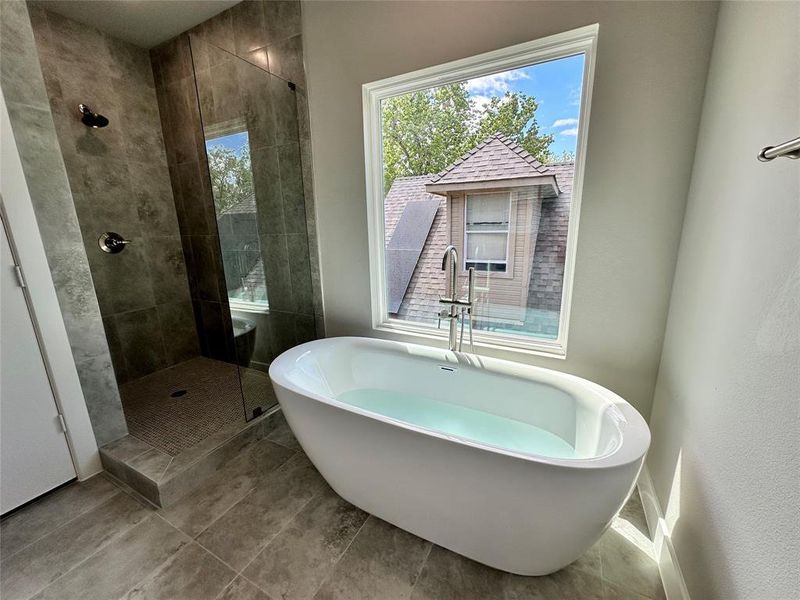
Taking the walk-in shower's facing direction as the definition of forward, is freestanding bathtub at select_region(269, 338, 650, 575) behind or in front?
in front

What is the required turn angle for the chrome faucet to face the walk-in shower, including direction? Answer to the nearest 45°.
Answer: approximately 45° to its right

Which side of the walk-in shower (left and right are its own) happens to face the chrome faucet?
front

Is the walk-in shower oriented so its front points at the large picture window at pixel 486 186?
yes

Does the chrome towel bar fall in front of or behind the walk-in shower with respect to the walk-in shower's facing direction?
in front

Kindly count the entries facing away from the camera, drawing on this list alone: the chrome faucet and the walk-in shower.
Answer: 0

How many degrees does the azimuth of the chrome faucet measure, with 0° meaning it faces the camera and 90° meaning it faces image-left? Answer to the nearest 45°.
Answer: approximately 45°

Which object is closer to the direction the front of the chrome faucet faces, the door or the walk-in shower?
the door
